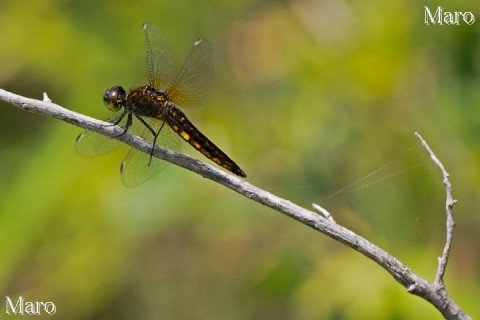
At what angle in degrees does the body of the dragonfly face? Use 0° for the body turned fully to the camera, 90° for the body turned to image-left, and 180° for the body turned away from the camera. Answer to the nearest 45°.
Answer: approximately 90°
